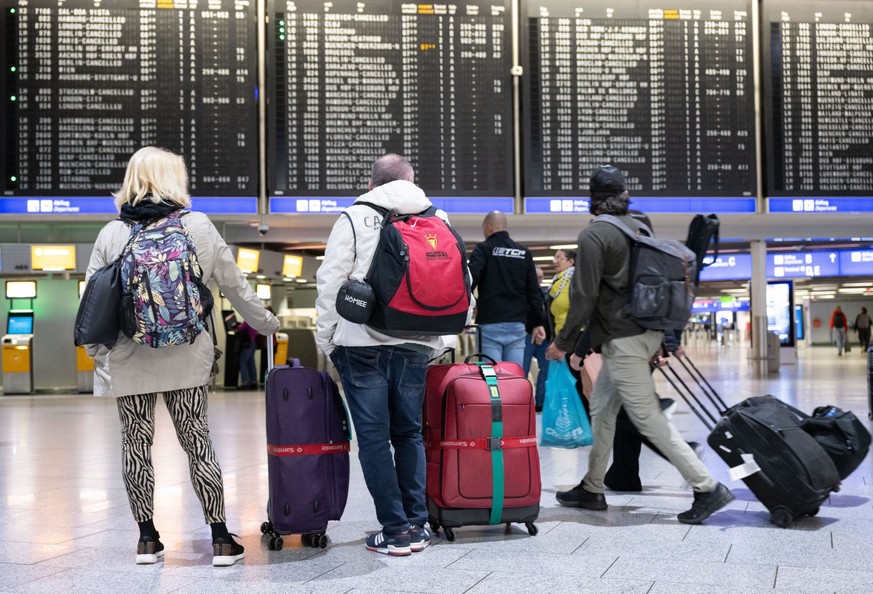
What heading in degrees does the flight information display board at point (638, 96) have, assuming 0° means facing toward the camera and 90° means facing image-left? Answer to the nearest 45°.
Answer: approximately 0°

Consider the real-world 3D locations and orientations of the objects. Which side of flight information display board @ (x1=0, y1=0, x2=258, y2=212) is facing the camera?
front

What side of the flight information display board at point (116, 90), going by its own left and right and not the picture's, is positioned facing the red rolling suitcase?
front

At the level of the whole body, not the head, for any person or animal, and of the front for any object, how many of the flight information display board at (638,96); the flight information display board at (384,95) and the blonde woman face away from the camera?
1

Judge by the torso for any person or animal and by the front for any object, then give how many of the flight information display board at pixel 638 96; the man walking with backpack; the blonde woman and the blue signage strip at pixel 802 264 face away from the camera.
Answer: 1

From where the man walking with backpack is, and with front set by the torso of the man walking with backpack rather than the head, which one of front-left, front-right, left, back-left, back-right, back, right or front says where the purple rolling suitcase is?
front-left

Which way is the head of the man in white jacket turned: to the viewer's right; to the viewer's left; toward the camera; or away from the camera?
away from the camera

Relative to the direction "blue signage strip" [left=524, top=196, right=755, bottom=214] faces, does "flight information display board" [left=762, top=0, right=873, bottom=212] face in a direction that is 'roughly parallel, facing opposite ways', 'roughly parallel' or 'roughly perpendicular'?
roughly parallel

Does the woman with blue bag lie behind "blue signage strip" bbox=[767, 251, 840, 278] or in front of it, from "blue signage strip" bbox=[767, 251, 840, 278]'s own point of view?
in front

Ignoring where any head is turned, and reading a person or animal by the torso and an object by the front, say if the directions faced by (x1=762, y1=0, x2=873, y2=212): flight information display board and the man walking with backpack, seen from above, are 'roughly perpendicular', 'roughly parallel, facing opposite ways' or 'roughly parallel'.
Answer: roughly perpendicular

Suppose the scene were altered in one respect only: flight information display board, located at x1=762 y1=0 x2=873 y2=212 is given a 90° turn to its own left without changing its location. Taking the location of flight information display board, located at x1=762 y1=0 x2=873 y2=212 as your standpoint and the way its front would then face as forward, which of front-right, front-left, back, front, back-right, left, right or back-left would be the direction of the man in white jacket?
right

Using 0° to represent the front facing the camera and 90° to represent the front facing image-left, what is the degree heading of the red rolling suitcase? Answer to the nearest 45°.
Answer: approximately 0°

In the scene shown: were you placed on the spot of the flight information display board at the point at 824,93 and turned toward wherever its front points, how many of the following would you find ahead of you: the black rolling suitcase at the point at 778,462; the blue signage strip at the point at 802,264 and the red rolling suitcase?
2

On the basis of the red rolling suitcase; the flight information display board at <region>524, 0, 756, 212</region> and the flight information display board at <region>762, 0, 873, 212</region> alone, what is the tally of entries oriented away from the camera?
0

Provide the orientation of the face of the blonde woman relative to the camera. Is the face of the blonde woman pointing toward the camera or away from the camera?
away from the camera

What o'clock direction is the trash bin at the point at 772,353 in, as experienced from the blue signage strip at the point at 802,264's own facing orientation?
The trash bin is roughly at 12 o'clock from the blue signage strip.

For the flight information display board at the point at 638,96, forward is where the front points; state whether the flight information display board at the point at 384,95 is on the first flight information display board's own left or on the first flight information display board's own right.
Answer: on the first flight information display board's own right
